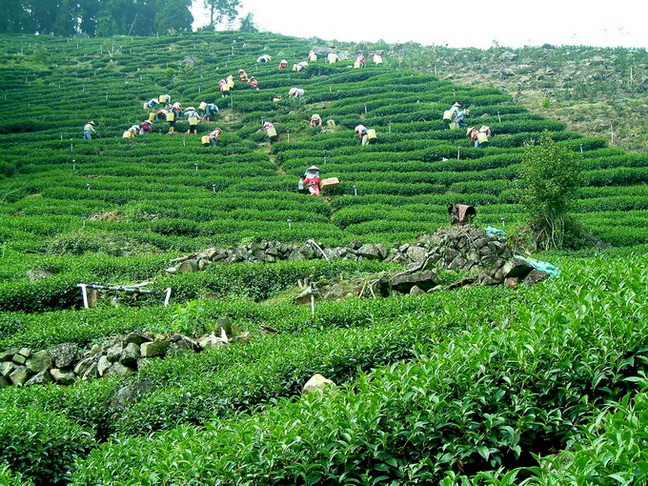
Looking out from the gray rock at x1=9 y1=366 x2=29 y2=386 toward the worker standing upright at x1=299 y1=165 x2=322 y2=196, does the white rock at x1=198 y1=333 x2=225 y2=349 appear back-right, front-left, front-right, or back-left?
front-right

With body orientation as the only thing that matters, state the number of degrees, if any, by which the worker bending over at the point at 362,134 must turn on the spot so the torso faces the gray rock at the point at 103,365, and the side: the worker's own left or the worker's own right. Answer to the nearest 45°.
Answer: approximately 90° to the worker's own left

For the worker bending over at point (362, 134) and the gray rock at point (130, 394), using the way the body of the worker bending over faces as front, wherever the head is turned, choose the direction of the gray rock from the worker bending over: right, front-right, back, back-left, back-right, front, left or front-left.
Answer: left
